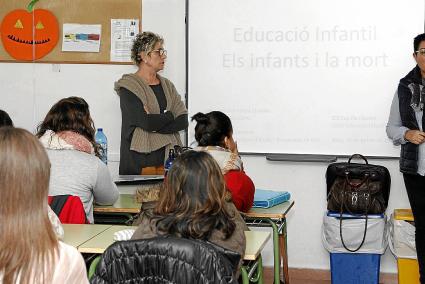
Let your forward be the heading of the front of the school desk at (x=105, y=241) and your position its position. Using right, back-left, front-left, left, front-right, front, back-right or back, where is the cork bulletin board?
back

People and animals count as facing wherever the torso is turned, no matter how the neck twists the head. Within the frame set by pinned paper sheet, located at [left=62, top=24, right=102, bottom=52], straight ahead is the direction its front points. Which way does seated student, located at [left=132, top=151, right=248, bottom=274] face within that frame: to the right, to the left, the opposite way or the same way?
the opposite way

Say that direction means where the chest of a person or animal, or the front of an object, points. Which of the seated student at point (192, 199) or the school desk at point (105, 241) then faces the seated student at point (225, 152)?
the seated student at point (192, 199)

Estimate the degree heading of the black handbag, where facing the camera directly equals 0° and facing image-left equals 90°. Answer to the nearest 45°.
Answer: approximately 0°

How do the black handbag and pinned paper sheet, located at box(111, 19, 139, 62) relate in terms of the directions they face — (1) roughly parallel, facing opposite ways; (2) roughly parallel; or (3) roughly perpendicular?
roughly parallel

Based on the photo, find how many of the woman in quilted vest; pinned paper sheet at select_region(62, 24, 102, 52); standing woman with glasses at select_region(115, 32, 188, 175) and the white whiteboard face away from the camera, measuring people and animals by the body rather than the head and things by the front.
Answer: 0

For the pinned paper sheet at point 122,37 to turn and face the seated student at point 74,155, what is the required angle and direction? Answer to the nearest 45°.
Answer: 0° — it already faces them

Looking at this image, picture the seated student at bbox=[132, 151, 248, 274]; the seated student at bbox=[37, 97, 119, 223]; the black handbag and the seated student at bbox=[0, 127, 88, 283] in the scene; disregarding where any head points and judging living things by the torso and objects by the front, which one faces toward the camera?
the black handbag

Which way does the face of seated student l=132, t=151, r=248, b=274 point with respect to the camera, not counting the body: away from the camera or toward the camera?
away from the camera

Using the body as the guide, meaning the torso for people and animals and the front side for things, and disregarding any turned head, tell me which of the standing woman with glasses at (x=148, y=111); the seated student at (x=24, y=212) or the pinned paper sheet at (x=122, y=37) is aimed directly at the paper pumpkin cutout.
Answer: the seated student

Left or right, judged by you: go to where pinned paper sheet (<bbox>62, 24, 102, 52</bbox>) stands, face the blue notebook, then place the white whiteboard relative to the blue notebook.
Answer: left

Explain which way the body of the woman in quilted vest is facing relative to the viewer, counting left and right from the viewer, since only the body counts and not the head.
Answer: facing the viewer

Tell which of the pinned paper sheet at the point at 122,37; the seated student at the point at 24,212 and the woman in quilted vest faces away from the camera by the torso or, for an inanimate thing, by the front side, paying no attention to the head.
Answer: the seated student

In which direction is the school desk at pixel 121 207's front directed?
toward the camera

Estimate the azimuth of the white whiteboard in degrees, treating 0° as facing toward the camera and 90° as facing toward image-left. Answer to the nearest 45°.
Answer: approximately 0°

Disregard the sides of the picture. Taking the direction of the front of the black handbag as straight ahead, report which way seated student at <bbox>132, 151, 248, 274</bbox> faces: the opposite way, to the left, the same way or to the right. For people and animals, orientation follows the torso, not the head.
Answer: the opposite way

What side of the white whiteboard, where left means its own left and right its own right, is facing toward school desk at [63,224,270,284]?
front

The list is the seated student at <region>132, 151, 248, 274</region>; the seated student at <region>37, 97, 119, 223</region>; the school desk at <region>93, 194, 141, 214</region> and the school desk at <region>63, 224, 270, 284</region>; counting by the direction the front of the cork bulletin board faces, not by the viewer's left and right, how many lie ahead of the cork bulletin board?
4

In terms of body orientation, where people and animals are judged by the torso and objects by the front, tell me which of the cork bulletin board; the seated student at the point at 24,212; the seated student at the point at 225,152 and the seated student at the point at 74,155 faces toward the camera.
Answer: the cork bulletin board

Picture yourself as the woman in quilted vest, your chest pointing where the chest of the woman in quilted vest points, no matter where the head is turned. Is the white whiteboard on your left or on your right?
on your right

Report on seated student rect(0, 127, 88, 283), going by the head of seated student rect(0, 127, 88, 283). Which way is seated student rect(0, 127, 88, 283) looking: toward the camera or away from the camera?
away from the camera
